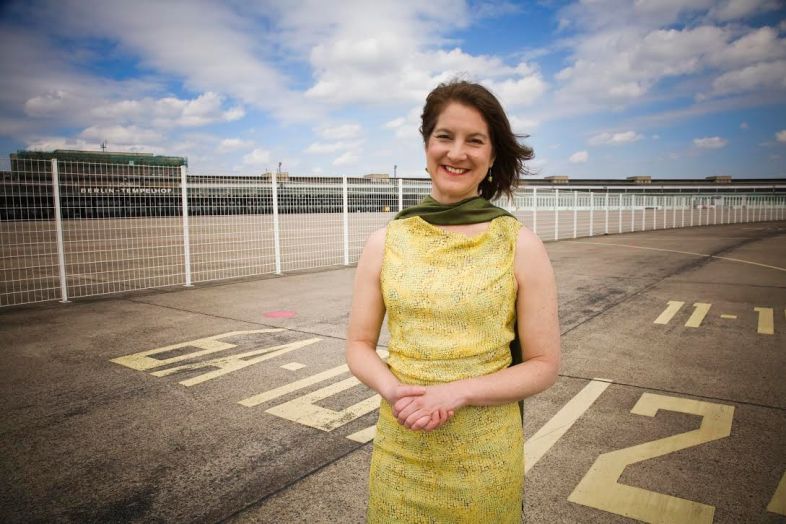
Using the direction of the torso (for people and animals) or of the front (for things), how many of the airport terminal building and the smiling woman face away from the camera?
0

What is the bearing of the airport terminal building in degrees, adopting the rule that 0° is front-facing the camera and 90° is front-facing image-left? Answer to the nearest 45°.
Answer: approximately 315°

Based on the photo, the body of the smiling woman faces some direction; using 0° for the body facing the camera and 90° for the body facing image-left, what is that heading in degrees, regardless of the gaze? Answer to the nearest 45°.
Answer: approximately 0°

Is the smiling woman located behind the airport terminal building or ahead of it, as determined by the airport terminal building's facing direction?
ahead

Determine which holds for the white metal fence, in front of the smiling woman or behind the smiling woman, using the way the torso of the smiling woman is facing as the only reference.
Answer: behind

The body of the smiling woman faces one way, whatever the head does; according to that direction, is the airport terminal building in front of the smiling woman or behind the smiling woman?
behind
